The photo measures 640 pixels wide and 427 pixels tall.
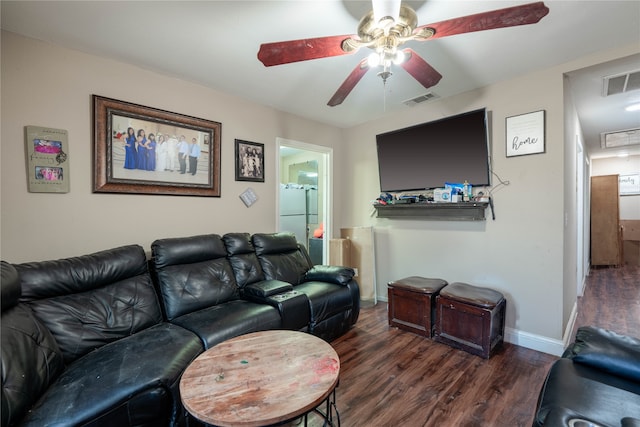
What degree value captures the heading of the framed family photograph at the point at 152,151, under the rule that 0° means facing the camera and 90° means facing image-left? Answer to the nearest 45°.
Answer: approximately 315°

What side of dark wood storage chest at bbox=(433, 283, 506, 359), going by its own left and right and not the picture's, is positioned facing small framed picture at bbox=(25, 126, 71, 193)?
front

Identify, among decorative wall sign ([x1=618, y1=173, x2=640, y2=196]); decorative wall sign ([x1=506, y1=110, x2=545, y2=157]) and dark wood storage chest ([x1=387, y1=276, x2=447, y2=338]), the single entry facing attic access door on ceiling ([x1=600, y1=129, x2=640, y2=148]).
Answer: decorative wall sign ([x1=618, y1=173, x2=640, y2=196])

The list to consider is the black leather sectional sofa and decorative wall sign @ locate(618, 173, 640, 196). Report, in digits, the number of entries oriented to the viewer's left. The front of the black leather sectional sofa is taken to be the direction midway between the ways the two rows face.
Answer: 0

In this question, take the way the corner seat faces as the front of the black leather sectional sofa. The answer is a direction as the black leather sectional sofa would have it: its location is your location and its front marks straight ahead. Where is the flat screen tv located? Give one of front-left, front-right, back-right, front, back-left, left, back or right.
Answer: front-left

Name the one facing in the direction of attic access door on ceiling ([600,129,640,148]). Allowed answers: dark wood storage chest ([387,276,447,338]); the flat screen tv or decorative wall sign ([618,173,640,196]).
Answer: the decorative wall sign

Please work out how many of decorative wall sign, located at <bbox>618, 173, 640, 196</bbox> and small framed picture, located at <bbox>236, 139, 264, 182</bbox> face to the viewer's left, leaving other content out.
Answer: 0

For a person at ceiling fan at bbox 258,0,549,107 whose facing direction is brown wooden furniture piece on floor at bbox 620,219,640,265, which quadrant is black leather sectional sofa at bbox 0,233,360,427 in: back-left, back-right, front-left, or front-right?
back-left

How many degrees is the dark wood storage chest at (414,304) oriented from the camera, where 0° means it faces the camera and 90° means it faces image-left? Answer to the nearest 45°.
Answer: approximately 45°

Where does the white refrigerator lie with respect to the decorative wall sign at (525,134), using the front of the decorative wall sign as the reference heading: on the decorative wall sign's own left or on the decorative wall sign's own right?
on the decorative wall sign's own right
